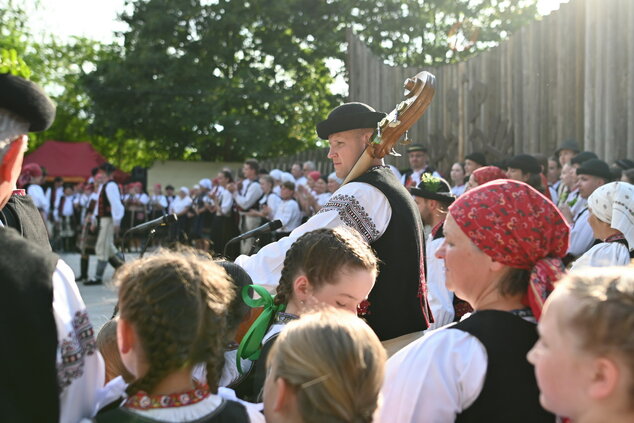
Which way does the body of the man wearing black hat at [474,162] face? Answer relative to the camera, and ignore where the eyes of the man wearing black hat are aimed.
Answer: to the viewer's left

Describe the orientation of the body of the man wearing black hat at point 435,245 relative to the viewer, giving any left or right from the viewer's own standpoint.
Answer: facing to the left of the viewer

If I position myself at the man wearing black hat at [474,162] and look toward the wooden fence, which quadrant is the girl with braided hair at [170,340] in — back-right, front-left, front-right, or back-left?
back-right

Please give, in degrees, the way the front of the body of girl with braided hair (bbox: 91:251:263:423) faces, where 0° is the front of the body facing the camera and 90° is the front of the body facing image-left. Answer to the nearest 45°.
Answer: approximately 135°

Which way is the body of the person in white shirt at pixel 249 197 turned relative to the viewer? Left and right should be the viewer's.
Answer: facing to the left of the viewer

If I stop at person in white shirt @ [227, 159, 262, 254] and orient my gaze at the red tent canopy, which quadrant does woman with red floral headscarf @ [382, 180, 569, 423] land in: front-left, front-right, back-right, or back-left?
back-left
